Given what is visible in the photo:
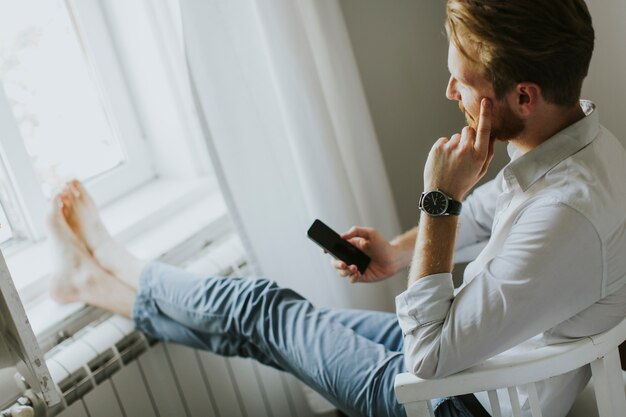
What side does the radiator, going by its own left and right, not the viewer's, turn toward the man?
front

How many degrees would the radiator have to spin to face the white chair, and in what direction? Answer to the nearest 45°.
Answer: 0° — it already faces it

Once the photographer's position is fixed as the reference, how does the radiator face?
facing the viewer and to the right of the viewer
